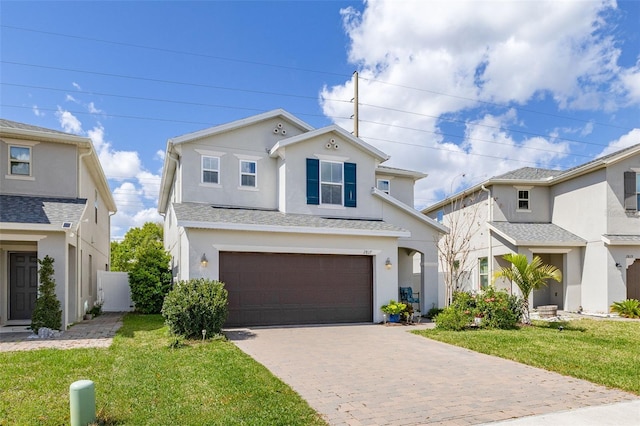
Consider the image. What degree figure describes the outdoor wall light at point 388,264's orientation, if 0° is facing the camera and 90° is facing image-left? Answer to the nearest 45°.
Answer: approximately 0°

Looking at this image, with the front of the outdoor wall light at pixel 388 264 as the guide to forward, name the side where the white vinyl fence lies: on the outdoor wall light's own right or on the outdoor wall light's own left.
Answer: on the outdoor wall light's own right

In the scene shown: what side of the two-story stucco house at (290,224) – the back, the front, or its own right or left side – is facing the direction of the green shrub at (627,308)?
left

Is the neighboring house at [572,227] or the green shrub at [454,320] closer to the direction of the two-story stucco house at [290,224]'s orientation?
the green shrub

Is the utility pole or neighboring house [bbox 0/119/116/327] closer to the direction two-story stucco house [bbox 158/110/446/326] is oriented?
the neighboring house

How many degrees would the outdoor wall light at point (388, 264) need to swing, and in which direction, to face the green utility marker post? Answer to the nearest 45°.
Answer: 0° — it already faces it

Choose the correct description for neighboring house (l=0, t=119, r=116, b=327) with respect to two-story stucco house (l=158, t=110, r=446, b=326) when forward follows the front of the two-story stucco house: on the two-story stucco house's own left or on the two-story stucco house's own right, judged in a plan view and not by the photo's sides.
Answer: on the two-story stucco house's own right

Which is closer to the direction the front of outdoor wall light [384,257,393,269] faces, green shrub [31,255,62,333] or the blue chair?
the green shrub

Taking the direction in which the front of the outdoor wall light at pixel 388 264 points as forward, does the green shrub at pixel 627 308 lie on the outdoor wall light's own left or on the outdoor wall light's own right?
on the outdoor wall light's own left

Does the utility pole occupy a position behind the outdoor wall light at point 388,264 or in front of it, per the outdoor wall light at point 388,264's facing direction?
behind
